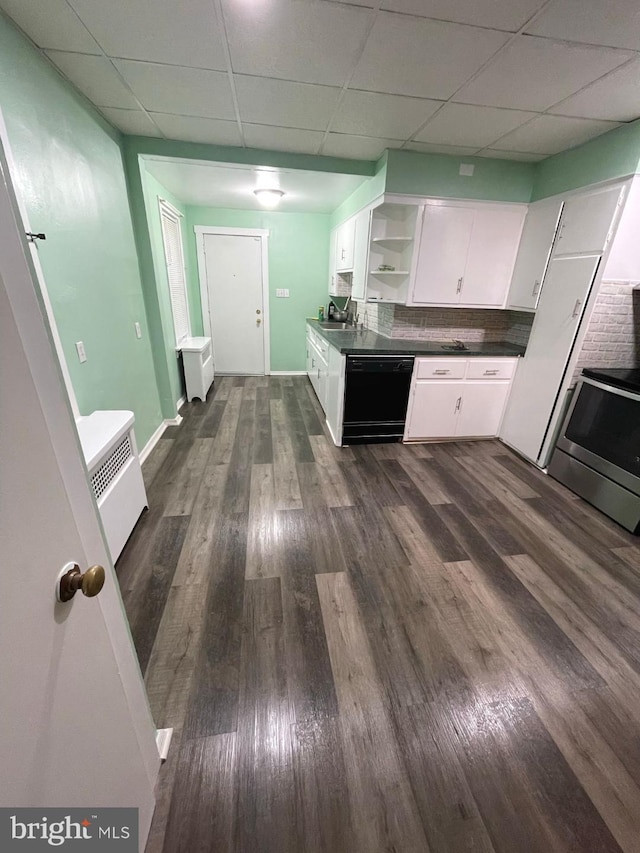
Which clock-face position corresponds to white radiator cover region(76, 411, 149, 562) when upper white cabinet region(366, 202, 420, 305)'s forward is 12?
The white radiator cover is roughly at 1 o'clock from the upper white cabinet.

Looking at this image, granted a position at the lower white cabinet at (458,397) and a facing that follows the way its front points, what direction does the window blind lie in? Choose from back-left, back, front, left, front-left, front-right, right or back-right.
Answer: right

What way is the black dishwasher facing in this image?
toward the camera

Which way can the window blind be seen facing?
to the viewer's right

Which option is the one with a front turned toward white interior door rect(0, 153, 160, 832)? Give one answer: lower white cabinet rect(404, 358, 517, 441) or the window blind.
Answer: the lower white cabinet

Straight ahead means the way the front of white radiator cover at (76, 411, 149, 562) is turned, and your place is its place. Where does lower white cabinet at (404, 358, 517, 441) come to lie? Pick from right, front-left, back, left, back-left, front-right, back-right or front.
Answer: front-left

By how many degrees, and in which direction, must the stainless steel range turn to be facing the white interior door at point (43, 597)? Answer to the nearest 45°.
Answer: approximately 45° to its left

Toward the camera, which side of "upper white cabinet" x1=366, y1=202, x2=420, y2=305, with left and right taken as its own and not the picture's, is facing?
front

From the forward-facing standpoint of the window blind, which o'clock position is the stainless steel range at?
The stainless steel range is roughly at 2 o'clock from the window blind.

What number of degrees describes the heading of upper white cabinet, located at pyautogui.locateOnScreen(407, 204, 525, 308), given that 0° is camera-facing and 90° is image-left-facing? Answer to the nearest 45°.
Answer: approximately 0°

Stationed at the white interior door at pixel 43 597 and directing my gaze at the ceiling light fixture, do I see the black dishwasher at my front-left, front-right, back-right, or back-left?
front-right

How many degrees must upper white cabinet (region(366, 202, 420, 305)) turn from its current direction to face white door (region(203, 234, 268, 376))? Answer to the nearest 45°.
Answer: approximately 135° to its right

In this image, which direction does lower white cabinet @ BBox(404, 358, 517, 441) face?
toward the camera

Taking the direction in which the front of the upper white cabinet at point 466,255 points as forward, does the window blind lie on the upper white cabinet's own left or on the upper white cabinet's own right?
on the upper white cabinet's own right

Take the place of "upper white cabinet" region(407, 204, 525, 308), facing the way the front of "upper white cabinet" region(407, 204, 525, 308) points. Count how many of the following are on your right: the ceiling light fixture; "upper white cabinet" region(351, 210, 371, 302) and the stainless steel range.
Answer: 2

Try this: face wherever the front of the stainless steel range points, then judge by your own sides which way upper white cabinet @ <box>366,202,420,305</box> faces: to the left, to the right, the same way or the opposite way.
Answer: to the left

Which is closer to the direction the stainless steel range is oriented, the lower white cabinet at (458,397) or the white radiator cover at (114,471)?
the white radiator cover

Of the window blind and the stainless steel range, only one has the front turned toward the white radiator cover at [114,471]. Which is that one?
the stainless steel range

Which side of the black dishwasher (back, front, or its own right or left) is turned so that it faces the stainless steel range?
left
